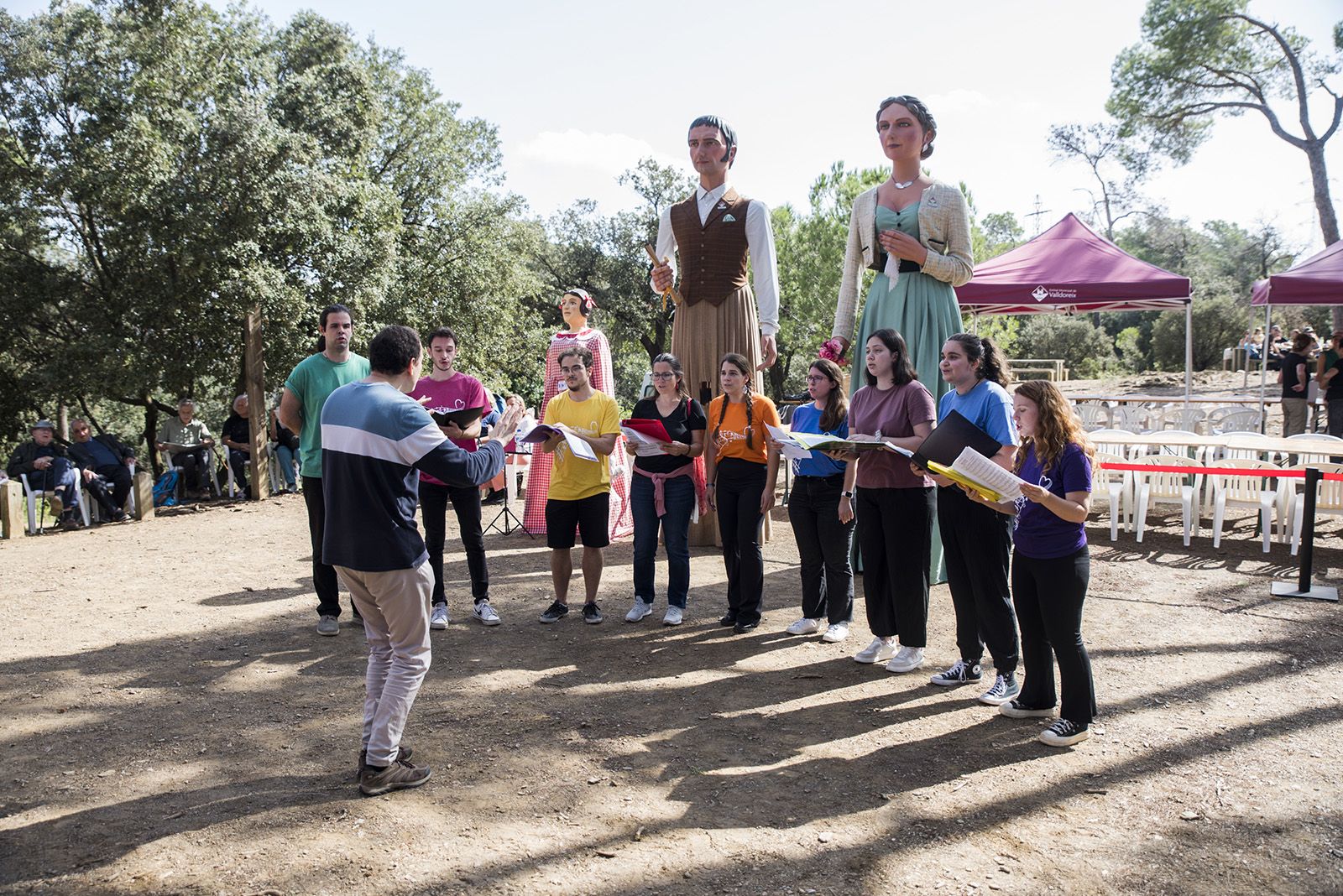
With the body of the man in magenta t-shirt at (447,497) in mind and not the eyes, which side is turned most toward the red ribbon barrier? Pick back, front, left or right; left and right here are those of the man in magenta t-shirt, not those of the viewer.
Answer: left

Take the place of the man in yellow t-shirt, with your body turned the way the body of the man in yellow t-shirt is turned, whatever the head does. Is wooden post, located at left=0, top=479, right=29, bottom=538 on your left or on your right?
on your right

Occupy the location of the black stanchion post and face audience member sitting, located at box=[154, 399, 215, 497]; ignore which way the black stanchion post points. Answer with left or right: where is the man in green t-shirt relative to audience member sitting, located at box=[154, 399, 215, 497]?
left

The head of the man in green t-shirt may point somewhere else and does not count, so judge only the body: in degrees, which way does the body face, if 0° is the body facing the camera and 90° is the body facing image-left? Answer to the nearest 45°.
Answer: approximately 315°

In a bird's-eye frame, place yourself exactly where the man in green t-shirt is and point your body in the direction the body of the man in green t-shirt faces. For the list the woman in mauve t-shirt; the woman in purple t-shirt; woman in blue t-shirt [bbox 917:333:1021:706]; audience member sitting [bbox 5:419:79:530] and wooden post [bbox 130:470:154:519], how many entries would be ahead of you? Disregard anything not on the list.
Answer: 3

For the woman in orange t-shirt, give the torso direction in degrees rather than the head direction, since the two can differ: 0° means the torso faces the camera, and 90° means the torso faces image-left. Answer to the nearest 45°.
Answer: approximately 45°

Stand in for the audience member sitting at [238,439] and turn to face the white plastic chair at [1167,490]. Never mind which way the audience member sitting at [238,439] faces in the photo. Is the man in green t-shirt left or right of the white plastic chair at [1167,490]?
right

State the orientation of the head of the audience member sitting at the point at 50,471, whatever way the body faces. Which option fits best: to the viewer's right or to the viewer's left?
to the viewer's right

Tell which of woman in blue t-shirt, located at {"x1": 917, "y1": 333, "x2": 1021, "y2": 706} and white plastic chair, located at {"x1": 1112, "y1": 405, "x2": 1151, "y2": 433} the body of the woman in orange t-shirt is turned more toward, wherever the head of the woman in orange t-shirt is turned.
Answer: the woman in blue t-shirt
